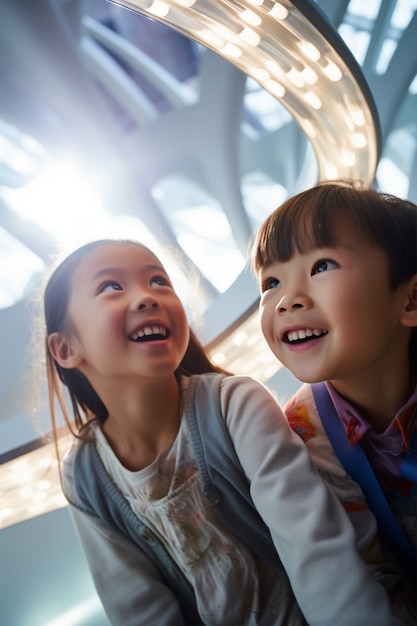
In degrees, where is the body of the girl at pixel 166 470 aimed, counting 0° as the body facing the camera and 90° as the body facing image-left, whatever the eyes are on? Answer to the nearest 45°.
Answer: approximately 0°

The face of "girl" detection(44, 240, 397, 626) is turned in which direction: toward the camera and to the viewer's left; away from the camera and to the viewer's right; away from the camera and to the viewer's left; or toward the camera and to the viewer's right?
toward the camera and to the viewer's right

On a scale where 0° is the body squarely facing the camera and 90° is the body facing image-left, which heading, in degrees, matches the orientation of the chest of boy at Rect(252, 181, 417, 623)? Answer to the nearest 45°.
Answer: approximately 45°
